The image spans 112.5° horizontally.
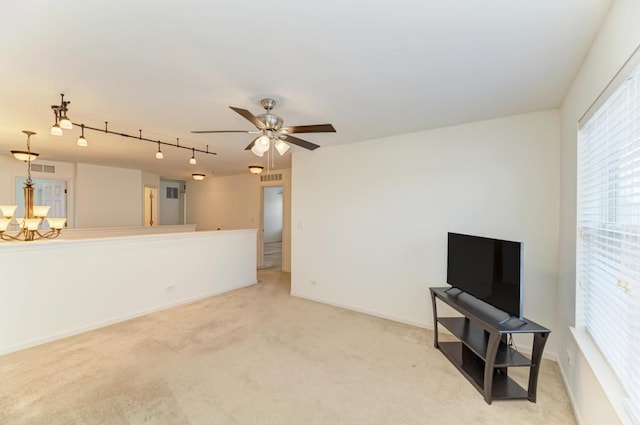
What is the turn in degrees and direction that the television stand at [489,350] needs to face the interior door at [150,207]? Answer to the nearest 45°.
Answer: approximately 45° to its right

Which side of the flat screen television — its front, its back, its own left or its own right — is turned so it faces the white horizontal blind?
left

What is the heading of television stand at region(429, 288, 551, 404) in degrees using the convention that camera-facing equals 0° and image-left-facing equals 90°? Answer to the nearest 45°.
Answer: approximately 45°

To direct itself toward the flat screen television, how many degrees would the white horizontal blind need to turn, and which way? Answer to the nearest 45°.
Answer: approximately 45° to its right

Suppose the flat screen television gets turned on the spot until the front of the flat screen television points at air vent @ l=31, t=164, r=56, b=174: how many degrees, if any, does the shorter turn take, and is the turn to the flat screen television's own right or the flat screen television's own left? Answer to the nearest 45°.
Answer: approximately 45° to the flat screen television's own right

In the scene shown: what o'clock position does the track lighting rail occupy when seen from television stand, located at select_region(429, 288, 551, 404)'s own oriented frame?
The track lighting rail is roughly at 1 o'clock from the television stand.

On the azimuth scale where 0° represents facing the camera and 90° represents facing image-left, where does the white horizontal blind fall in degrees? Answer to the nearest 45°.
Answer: approximately 90°
